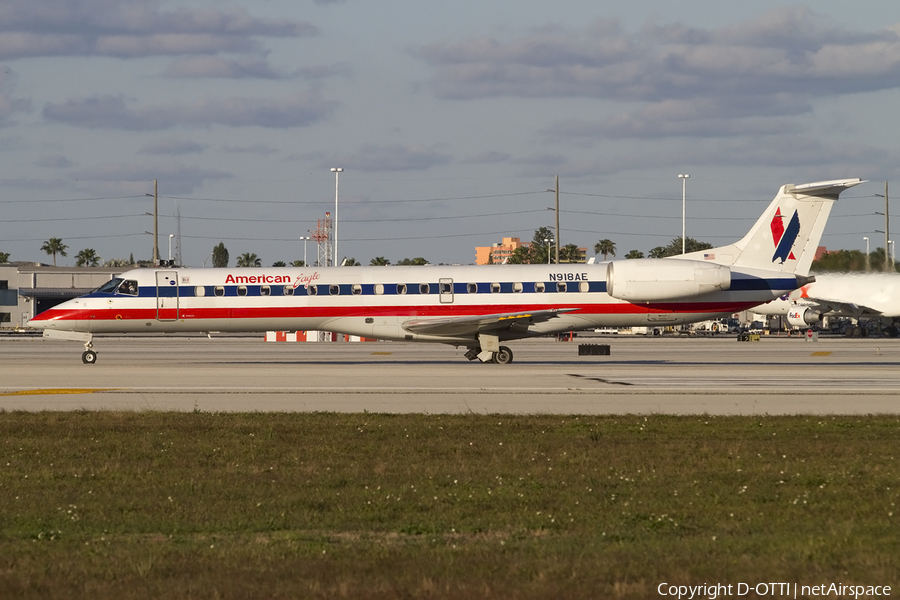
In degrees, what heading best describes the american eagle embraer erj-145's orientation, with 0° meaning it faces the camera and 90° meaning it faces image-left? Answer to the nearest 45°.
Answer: approximately 90°
